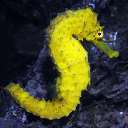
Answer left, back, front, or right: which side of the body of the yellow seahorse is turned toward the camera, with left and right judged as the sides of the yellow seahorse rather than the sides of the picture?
right
